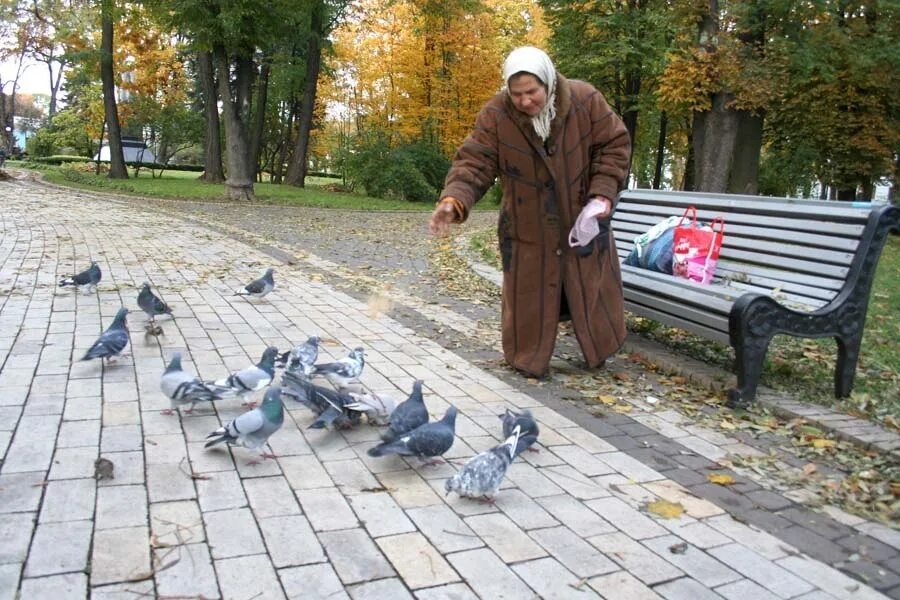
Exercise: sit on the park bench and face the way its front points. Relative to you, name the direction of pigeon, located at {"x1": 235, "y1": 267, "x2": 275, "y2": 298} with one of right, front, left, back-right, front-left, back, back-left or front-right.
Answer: front-right

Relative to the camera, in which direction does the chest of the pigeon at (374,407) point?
to the viewer's right

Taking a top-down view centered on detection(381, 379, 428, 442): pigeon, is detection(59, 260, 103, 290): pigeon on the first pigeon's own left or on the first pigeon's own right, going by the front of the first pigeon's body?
on the first pigeon's own left

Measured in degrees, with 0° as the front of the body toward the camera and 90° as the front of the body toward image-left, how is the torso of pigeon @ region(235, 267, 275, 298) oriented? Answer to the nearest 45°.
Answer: approximately 270°

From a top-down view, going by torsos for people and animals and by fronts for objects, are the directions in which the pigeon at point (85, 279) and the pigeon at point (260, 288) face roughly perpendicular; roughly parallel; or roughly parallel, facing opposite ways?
roughly parallel

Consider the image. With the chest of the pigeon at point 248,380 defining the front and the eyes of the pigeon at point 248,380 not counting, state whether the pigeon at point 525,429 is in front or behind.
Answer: in front

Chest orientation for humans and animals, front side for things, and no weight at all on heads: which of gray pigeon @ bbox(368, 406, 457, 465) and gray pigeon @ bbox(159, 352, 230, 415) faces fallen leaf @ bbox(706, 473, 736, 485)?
gray pigeon @ bbox(368, 406, 457, 465)

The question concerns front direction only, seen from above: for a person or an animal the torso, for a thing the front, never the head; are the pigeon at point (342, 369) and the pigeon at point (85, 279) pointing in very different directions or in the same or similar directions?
same or similar directions

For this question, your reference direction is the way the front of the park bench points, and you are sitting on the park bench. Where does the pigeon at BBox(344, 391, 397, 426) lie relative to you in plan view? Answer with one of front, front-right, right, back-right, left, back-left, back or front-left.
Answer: front

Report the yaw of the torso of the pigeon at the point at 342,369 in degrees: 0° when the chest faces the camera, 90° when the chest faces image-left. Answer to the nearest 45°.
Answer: approximately 270°

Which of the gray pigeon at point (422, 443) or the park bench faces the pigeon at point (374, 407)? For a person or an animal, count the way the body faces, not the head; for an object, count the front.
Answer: the park bench

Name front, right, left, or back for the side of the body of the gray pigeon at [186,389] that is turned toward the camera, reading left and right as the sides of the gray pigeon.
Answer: left

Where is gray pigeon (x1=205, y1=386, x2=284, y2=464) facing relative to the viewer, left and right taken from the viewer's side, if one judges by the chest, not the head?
facing to the right of the viewer

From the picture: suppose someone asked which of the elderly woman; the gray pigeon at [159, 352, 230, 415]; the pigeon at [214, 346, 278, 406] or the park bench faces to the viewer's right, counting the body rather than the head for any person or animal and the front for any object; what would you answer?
the pigeon

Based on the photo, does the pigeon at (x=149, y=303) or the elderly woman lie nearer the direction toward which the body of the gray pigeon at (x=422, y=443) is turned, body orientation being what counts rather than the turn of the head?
the elderly woman

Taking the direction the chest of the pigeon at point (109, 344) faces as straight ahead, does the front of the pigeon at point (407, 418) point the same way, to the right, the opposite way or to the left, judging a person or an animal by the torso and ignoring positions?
the same way

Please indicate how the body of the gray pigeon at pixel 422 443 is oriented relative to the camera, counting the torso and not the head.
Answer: to the viewer's right

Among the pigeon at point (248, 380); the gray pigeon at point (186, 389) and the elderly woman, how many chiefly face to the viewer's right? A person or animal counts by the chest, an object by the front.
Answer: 1

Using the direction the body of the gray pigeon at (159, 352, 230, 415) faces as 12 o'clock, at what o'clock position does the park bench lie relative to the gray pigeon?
The park bench is roughly at 6 o'clock from the gray pigeon.

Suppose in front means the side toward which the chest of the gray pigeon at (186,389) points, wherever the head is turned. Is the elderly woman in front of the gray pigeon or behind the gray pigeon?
behind

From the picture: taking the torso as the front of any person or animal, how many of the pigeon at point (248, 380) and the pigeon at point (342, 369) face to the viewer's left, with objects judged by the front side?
0

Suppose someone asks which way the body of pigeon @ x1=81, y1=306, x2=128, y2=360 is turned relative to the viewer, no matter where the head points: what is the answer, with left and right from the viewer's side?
facing to the right of the viewer
